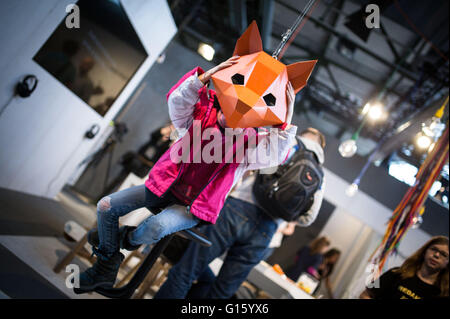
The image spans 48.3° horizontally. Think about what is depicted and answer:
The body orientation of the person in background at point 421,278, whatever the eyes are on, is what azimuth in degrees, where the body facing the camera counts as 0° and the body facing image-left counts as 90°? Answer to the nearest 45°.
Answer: approximately 0°

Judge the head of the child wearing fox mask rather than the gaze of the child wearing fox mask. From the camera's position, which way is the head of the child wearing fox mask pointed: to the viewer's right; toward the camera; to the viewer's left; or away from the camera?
toward the camera

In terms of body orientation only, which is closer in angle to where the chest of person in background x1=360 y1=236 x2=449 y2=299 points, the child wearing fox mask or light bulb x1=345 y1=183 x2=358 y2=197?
the child wearing fox mask

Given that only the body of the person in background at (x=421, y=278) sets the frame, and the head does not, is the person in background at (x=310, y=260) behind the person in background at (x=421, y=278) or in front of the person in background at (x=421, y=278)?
behind

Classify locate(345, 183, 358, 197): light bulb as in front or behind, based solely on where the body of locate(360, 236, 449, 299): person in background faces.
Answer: behind

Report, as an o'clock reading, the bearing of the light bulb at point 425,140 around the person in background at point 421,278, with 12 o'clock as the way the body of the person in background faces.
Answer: The light bulb is roughly at 5 o'clock from the person in background.

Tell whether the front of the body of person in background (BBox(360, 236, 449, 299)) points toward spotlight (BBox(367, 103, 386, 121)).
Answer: no
